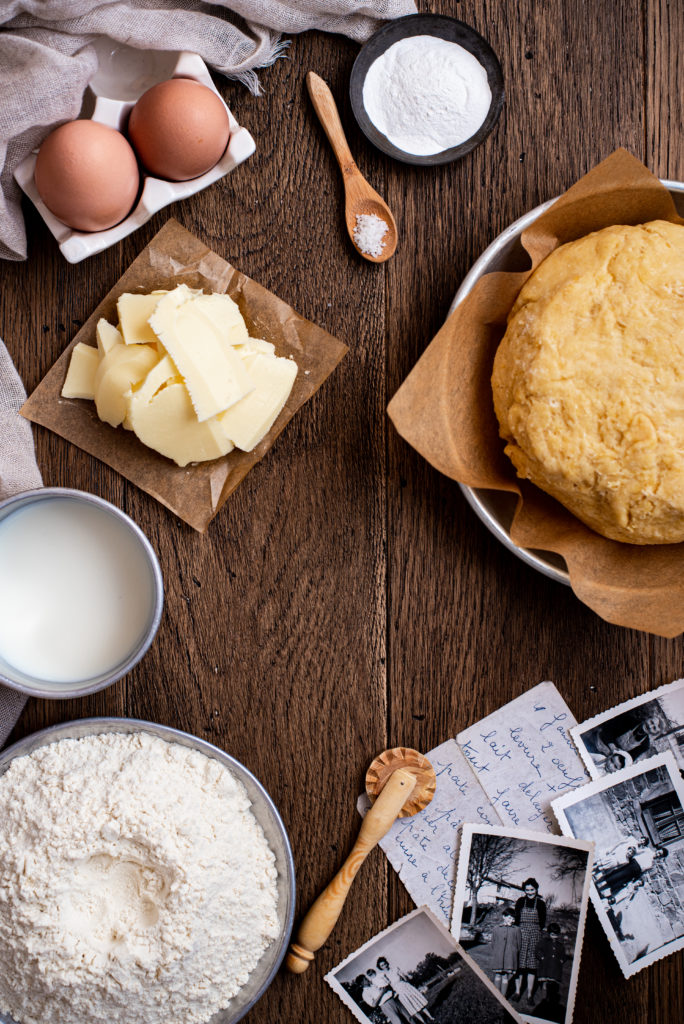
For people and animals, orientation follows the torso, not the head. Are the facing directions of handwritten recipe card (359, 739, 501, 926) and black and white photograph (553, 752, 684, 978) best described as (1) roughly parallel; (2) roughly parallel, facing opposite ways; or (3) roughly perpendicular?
roughly parallel

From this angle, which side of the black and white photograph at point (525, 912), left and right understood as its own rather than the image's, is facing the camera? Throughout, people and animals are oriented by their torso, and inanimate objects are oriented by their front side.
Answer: front

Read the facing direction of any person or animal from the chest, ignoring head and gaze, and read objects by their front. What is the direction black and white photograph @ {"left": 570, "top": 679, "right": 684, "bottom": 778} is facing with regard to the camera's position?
facing the viewer

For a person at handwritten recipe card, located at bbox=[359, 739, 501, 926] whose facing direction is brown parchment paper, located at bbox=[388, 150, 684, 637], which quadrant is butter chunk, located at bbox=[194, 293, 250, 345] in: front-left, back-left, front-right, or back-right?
front-left

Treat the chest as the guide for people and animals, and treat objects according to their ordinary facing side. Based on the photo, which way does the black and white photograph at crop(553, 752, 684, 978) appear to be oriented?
toward the camera

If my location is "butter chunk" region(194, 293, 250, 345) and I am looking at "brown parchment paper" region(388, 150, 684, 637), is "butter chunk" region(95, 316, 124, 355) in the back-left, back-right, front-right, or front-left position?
back-right
